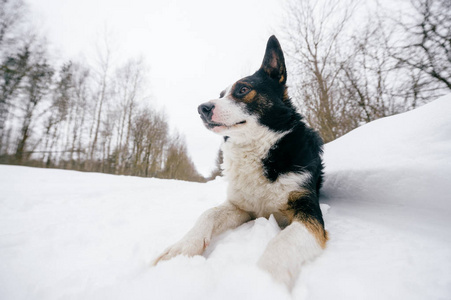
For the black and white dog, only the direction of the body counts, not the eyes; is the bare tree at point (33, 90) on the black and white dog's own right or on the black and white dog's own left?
on the black and white dog's own right

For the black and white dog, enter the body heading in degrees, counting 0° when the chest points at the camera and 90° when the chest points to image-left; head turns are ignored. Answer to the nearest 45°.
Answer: approximately 45°
